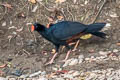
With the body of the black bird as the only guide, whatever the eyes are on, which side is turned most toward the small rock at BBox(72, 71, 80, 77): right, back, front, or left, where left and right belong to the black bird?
left

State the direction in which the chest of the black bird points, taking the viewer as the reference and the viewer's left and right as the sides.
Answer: facing to the left of the viewer
